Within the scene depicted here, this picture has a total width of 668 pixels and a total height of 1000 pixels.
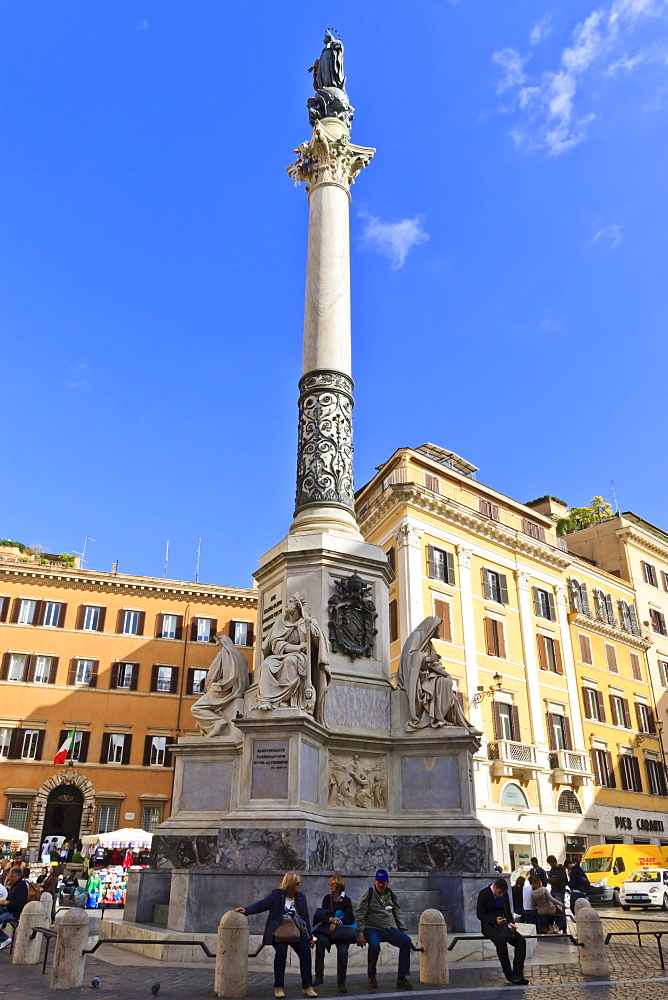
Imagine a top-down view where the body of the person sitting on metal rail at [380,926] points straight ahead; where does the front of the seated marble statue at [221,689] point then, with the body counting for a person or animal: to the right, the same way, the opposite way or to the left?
to the right

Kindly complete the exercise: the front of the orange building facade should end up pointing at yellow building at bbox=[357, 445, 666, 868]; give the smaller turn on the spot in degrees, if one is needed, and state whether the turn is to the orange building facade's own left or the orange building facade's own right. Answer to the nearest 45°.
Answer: approximately 45° to the orange building facade's own left

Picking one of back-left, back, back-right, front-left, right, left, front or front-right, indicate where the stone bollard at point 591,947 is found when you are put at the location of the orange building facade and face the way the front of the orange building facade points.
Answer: front

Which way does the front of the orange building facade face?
toward the camera

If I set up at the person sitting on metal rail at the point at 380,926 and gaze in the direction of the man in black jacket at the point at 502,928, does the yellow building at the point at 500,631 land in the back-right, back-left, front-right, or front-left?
front-left

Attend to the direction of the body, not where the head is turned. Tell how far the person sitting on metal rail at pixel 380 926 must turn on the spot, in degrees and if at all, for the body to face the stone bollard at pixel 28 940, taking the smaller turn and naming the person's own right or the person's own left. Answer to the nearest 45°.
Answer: approximately 135° to the person's own right

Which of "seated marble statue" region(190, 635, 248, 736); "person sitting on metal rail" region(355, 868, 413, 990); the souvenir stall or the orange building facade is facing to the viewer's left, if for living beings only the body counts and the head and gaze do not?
the seated marble statue

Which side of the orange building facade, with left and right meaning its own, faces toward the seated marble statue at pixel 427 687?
front

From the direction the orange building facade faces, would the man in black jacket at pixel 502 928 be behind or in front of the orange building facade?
in front

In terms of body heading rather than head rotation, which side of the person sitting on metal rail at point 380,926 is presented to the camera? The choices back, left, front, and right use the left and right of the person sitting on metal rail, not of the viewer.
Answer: front

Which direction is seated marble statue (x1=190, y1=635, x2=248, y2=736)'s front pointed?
to the viewer's left

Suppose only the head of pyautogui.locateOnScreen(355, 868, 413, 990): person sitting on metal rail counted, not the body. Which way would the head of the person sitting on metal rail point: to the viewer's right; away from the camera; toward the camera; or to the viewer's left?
toward the camera

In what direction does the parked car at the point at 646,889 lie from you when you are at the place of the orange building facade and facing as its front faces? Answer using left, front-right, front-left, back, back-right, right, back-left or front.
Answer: front-left

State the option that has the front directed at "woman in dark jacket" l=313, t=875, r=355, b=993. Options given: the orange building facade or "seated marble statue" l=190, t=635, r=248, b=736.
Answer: the orange building facade
